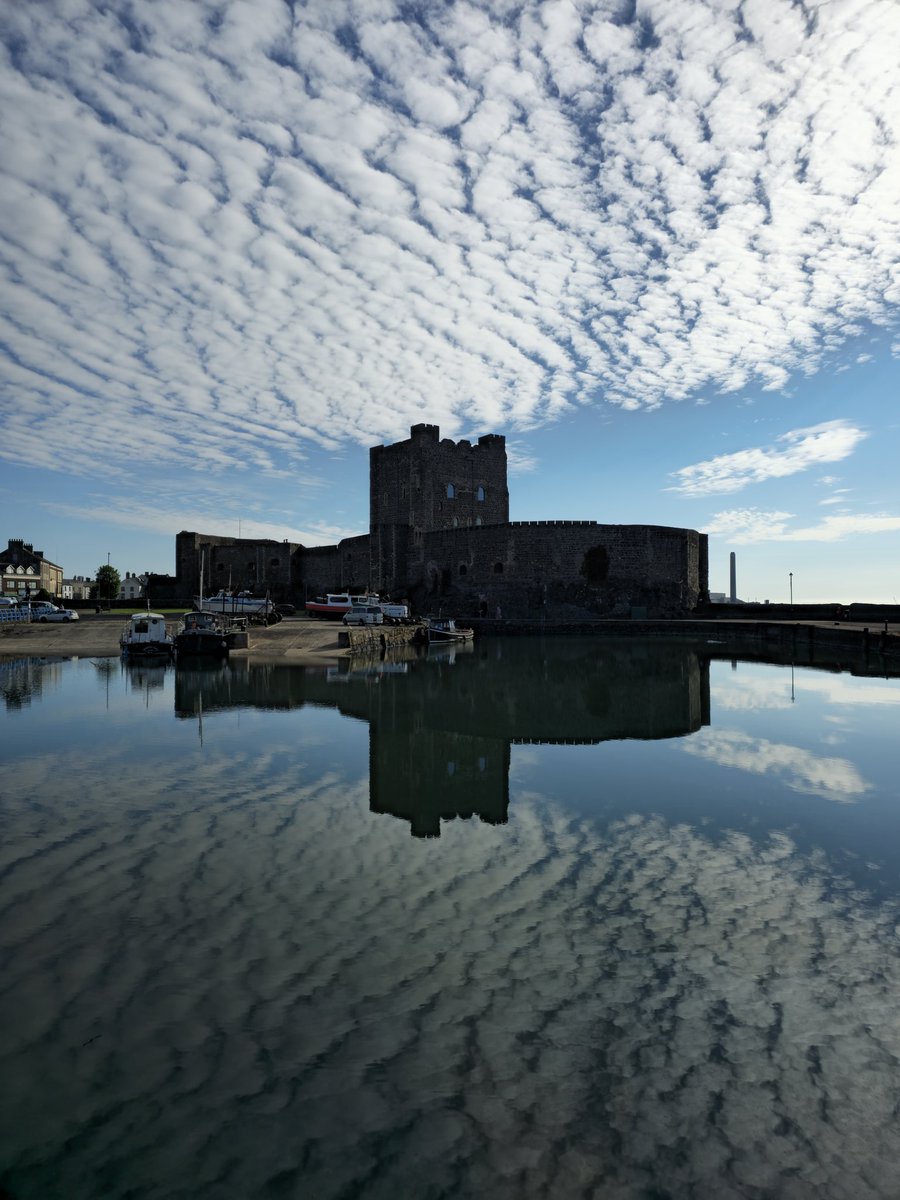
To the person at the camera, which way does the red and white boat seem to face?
facing to the left of the viewer

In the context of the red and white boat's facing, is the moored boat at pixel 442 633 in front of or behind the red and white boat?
behind

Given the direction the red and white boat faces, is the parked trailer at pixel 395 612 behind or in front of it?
behind

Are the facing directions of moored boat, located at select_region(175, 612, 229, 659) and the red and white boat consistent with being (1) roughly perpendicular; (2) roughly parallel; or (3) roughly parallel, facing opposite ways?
roughly perpendicular

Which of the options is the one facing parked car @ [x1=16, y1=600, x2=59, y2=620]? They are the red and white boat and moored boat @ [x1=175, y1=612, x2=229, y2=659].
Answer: the red and white boat

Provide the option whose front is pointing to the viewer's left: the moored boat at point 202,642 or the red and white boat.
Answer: the red and white boat

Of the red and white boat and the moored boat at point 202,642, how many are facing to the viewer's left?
1
